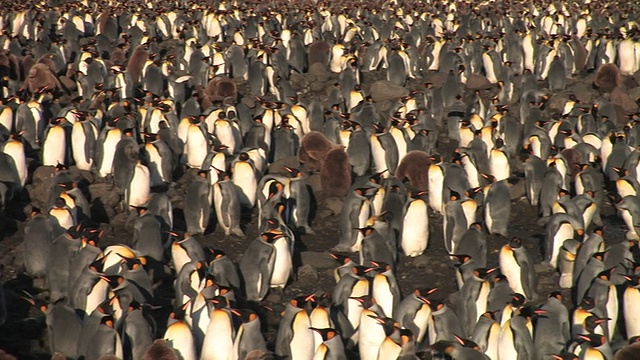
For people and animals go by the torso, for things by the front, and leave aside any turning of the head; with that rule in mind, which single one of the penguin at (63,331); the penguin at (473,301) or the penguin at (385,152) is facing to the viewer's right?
the penguin at (473,301)

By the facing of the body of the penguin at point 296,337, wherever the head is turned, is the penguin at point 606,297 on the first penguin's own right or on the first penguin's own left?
on the first penguin's own left

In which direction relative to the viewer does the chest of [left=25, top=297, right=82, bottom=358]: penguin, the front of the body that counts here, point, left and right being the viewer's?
facing away from the viewer and to the left of the viewer

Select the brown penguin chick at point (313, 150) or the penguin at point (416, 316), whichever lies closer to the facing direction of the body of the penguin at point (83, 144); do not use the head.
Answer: the penguin

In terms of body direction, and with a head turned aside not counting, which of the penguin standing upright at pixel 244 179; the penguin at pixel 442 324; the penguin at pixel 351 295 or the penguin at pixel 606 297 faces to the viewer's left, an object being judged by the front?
the penguin at pixel 442 324

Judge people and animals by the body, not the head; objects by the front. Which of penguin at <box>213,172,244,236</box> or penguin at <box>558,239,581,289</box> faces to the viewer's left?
penguin at <box>213,172,244,236</box>

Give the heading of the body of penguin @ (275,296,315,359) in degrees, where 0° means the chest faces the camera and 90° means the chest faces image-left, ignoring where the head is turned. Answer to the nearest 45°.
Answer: approximately 315°
